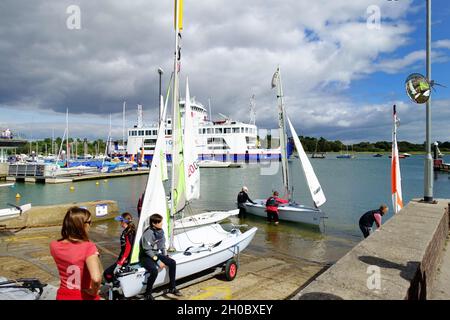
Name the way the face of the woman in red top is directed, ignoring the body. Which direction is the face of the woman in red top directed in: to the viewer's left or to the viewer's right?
to the viewer's right

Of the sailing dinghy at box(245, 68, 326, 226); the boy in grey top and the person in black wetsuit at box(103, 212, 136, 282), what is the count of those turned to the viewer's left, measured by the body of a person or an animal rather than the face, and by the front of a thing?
1

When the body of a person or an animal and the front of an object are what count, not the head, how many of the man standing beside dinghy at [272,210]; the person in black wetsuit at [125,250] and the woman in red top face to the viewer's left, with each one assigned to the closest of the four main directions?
1

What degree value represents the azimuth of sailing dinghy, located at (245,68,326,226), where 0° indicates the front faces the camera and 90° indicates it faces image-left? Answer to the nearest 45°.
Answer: approximately 270°

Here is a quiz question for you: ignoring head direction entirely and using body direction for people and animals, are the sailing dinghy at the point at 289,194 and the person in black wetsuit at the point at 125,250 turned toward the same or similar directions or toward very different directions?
very different directions

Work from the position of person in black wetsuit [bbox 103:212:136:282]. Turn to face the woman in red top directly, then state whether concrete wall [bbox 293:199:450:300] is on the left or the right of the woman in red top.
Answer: left

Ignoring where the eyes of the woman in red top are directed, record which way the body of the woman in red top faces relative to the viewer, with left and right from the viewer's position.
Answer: facing away from the viewer and to the right of the viewer
